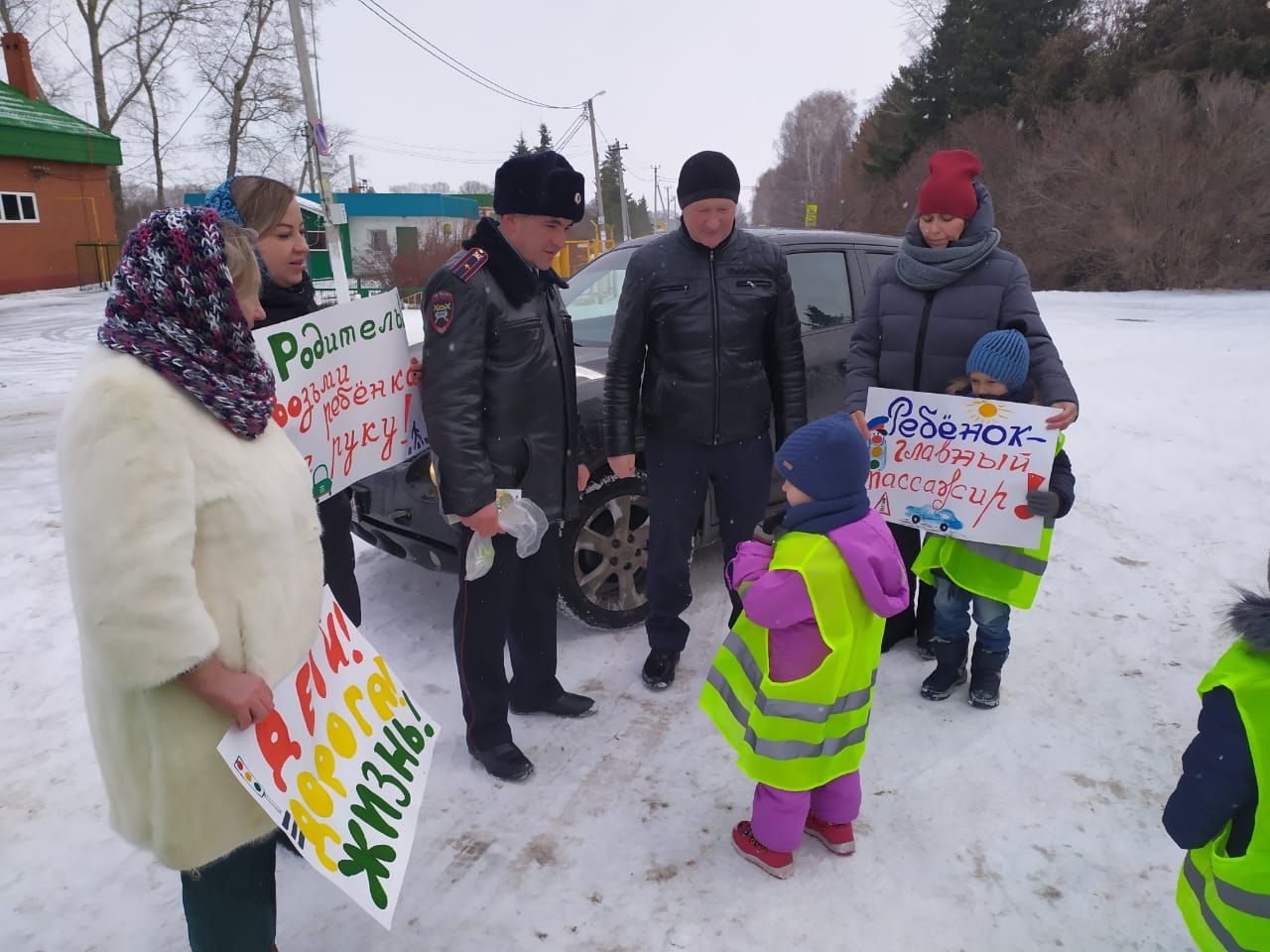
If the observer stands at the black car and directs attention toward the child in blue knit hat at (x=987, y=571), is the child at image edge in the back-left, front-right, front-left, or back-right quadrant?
front-right

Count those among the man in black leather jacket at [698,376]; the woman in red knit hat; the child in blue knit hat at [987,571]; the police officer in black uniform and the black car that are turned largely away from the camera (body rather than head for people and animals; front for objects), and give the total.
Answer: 0

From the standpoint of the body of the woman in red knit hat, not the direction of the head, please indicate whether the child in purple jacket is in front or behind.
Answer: in front

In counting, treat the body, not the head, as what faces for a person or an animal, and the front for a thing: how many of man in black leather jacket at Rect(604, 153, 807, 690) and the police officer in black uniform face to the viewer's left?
0

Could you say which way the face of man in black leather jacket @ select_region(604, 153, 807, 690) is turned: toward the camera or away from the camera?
toward the camera

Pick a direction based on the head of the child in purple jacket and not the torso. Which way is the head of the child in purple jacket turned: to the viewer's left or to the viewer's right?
to the viewer's left

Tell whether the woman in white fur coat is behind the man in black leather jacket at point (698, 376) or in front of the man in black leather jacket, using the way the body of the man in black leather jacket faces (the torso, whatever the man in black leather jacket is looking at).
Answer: in front

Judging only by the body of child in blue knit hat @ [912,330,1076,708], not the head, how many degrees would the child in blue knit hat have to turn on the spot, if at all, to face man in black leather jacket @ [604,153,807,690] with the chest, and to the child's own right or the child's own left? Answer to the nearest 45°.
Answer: approximately 45° to the child's own right

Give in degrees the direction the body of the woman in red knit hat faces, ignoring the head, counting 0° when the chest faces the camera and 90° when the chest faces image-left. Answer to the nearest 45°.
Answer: approximately 45°

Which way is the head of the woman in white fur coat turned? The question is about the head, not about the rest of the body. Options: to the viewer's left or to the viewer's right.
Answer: to the viewer's right

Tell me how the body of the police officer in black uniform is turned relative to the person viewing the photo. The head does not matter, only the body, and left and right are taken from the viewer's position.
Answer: facing the viewer and to the right of the viewer

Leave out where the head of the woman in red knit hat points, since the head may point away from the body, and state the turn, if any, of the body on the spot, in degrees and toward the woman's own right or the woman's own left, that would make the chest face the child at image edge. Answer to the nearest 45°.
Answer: approximately 45° to the woman's own left

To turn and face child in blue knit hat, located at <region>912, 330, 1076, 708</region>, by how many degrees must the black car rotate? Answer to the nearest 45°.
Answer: approximately 90° to its left

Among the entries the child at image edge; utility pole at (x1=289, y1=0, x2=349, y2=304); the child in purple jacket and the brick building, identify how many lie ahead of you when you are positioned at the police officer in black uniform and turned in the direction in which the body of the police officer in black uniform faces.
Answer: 2
